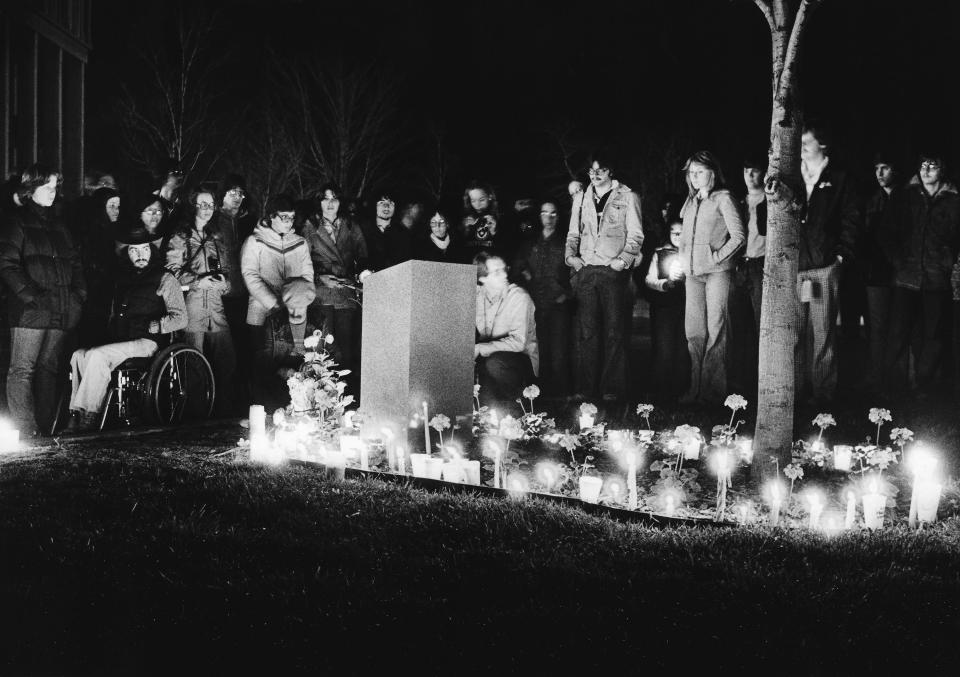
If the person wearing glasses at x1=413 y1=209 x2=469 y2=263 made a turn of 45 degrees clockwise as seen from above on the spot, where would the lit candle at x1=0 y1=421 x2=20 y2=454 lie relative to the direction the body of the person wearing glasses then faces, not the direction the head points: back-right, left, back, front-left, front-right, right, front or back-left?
front

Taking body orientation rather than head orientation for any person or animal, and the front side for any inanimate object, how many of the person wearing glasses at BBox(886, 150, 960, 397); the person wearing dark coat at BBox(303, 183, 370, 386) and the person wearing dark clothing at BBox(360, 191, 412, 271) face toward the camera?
3

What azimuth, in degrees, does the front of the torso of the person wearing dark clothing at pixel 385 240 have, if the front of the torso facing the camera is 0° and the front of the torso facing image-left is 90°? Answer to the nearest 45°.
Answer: approximately 0°

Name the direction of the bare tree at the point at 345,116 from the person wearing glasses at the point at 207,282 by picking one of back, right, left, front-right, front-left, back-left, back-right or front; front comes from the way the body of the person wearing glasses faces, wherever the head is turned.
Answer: back-left

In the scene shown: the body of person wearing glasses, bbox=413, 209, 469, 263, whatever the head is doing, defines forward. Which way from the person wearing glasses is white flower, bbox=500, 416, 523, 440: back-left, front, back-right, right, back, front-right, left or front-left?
front

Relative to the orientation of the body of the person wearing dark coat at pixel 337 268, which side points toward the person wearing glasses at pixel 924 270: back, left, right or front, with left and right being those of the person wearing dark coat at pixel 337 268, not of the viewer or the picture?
left

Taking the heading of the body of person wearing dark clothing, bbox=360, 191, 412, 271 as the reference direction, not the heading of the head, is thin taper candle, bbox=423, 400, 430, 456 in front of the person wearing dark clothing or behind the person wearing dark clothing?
in front

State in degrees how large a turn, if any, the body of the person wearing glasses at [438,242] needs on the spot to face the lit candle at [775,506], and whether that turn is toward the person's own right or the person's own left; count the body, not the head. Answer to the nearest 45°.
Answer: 0° — they already face it

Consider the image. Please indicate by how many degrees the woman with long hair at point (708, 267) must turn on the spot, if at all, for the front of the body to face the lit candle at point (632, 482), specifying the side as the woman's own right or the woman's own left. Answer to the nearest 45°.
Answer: approximately 45° to the woman's own left

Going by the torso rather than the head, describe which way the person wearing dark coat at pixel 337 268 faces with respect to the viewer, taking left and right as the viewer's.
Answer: facing the viewer

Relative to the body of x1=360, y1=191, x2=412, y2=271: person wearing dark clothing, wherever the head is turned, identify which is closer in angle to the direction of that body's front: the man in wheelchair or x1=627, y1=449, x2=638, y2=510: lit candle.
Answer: the lit candle

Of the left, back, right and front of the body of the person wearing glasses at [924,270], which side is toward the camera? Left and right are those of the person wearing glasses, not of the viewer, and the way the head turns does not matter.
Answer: front

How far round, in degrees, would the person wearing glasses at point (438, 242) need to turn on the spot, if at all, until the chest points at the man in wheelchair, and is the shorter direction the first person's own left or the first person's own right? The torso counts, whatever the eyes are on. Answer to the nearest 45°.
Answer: approximately 45° to the first person's own right

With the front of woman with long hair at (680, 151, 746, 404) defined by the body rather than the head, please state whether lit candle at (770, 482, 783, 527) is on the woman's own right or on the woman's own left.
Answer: on the woman's own left

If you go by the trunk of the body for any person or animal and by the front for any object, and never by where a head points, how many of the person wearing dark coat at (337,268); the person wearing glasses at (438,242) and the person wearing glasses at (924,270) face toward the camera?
3

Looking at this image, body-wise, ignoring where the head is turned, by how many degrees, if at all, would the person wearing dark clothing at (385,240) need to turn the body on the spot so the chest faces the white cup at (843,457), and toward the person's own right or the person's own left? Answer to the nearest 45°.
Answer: approximately 45° to the person's own left

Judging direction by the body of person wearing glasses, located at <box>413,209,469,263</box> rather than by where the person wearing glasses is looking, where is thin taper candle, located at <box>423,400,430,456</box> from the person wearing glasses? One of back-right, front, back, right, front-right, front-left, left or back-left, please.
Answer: front
